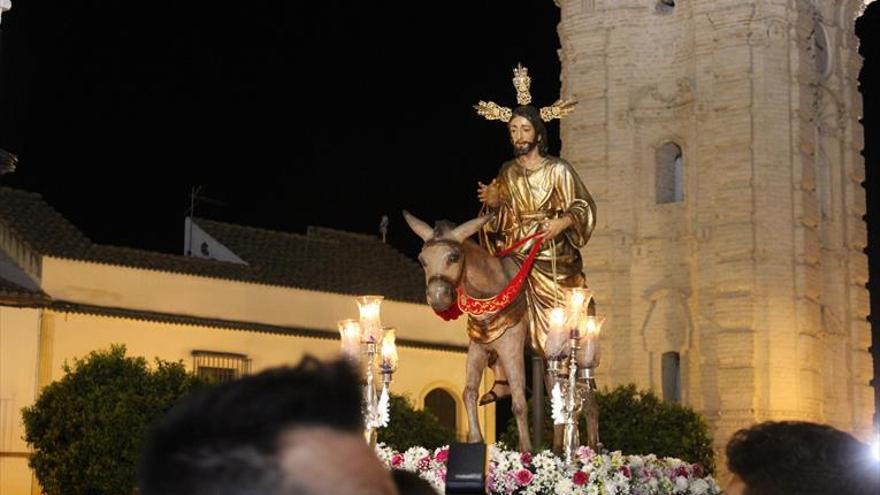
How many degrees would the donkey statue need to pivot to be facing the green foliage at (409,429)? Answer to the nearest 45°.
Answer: approximately 135° to its right

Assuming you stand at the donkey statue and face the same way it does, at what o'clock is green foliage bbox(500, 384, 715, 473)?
The green foliage is roughly at 5 o'clock from the donkey statue.

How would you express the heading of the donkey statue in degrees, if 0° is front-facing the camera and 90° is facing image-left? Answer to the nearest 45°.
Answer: approximately 45°

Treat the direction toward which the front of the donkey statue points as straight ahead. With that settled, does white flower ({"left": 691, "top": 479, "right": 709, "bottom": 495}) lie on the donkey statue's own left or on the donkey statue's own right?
on the donkey statue's own left

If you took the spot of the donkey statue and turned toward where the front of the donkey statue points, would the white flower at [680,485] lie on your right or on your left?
on your left

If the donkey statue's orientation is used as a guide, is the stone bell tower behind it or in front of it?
behind

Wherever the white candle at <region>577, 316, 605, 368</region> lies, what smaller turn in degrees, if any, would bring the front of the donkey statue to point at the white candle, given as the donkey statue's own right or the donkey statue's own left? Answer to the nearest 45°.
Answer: approximately 135° to the donkey statue's own left

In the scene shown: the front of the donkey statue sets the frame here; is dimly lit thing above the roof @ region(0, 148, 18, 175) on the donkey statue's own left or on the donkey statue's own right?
on the donkey statue's own right

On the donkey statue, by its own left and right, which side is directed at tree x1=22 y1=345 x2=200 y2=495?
right
